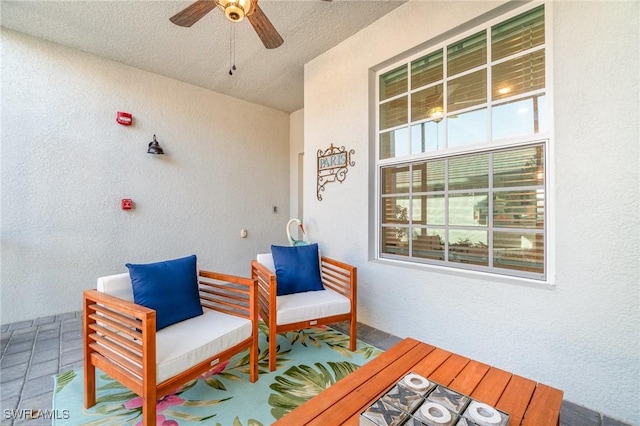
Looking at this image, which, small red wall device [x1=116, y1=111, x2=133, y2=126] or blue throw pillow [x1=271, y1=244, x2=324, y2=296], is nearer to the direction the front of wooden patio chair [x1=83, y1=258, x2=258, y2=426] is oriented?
the blue throw pillow

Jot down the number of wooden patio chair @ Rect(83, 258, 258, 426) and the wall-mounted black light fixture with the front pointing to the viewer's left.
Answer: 0

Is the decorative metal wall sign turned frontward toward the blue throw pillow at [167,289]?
yes

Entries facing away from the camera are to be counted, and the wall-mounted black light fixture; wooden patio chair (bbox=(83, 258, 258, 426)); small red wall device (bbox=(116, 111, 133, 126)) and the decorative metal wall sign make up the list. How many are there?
0

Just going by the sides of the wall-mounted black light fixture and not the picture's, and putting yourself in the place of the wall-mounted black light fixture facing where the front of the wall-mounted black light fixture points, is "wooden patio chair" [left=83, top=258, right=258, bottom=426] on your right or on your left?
on your right

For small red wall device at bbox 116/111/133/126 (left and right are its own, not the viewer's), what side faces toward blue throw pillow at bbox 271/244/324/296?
front

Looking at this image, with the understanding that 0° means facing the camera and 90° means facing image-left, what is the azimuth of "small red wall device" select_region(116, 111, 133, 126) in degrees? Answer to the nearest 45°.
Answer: approximately 315°

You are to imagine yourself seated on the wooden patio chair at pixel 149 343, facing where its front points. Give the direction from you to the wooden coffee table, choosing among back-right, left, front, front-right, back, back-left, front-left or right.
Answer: front

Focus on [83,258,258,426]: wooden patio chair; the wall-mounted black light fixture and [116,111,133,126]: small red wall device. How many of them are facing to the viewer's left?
0

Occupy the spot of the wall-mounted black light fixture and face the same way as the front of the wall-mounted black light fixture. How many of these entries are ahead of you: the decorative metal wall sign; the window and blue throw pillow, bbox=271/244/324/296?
3

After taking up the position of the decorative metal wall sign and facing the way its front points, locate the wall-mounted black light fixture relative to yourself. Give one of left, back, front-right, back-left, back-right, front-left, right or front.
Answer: front-right

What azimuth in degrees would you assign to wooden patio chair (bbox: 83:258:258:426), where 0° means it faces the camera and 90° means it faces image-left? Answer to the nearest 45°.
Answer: approximately 315°

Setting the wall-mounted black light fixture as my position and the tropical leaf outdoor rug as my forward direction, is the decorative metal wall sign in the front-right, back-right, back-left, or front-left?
front-left

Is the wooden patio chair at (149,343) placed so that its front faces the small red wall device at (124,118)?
no

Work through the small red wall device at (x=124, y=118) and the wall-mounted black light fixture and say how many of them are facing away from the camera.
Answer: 0

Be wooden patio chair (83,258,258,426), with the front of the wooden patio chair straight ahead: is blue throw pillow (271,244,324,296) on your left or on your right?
on your left

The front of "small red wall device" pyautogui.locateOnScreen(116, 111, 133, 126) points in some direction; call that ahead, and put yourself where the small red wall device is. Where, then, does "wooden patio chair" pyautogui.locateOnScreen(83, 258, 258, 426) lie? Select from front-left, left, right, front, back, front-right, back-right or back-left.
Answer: front-right
